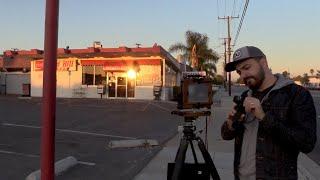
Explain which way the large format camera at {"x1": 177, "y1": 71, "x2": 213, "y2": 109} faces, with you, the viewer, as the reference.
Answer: facing away from the viewer

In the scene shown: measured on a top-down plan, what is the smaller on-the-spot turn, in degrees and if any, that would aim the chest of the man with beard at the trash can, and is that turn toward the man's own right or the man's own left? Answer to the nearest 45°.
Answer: approximately 90° to the man's own right

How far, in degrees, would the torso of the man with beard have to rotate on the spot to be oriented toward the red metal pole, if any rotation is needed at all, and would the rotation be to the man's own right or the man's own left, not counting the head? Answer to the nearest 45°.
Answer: approximately 45° to the man's own right

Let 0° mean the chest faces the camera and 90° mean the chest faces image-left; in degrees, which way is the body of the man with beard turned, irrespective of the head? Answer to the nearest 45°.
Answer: approximately 45°

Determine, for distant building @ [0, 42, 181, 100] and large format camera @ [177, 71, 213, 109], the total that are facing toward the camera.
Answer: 1

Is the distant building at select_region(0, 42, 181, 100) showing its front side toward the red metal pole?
yes

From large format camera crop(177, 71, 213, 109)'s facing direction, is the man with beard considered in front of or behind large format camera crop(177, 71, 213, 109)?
behind

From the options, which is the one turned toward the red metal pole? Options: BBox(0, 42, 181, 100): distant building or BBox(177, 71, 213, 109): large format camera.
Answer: the distant building

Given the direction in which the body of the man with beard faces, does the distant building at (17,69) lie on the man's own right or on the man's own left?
on the man's own right

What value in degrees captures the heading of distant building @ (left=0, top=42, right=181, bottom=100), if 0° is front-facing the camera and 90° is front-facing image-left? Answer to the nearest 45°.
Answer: approximately 0°
